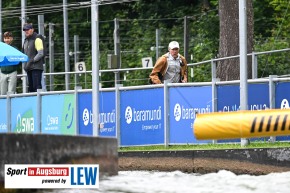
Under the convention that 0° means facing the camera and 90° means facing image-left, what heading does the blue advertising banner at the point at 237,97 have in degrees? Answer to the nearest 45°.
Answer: approximately 0°

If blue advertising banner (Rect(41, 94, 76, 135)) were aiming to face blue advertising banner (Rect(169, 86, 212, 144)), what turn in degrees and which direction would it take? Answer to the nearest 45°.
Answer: approximately 45° to its left

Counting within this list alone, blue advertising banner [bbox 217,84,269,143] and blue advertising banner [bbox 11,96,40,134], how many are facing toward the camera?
2

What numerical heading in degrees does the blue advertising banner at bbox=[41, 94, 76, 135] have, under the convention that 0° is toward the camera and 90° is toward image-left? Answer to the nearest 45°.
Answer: approximately 0°
